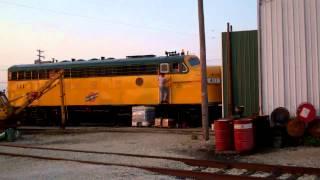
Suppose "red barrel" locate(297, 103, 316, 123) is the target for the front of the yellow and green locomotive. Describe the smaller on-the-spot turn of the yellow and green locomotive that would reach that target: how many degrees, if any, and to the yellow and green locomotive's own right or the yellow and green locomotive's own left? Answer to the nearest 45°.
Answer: approximately 45° to the yellow and green locomotive's own right

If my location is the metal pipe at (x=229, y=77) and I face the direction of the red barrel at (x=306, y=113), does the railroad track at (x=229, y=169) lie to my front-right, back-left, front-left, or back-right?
front-right

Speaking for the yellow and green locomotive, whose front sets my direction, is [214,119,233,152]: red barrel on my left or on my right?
on my right

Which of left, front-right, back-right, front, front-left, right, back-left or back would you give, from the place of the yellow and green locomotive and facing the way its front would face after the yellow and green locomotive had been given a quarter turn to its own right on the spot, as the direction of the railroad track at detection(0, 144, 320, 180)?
front

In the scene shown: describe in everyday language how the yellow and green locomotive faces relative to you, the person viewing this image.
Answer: facing to the right of the viewer

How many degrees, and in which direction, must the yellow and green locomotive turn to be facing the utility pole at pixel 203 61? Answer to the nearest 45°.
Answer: approximately 90° to its right

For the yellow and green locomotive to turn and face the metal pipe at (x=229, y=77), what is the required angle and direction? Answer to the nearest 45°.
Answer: approximately 45° to its right

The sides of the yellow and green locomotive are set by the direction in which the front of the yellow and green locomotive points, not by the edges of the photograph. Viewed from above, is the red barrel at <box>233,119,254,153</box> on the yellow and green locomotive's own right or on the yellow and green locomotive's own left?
on the yellow and green locomotive's own right
